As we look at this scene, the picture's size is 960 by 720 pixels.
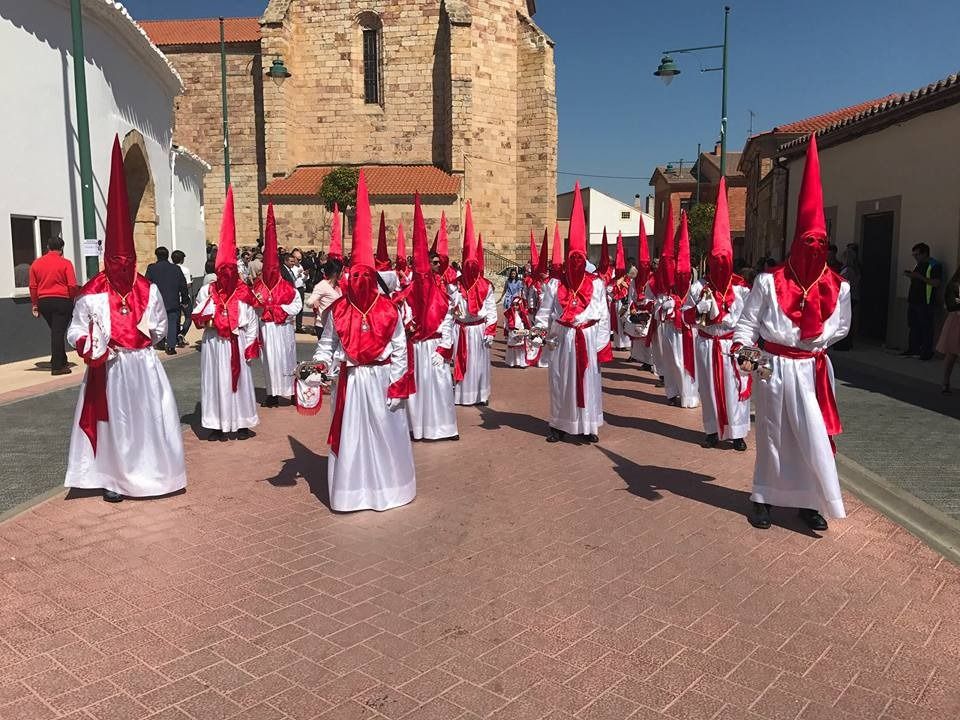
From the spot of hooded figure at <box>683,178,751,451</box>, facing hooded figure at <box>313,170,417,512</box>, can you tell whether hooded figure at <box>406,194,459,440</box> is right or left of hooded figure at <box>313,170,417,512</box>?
right

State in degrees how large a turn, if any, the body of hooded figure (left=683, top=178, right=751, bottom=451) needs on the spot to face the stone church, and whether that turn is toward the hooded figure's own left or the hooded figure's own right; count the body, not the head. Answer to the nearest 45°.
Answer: approximately 135° to the hooded figure's own right

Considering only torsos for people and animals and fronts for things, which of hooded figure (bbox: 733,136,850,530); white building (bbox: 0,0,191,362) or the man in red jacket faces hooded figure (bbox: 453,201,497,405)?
the white building

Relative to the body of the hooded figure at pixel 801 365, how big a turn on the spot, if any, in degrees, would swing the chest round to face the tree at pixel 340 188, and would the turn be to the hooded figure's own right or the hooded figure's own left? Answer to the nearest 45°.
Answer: approximately 135° to the hooded figure's own right

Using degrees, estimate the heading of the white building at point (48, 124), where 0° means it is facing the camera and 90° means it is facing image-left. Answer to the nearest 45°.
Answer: approximately 315°

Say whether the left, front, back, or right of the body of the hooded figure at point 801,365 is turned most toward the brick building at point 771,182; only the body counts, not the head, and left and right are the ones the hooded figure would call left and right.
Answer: back

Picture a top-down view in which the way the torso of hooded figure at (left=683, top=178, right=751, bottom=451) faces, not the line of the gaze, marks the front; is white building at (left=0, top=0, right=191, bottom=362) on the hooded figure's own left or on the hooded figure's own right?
on the hooded figure's own right

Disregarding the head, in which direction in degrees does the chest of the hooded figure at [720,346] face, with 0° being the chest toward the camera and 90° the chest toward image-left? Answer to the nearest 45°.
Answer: approximately 0°

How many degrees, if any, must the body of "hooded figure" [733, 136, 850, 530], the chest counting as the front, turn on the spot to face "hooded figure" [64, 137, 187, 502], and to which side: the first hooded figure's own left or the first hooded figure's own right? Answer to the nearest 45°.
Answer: approximately 90° to the first hooded figure's own right
